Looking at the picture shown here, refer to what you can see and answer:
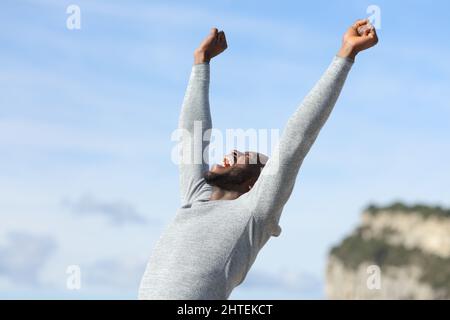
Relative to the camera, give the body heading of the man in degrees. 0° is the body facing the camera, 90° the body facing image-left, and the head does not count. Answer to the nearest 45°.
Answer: approximately 45°
